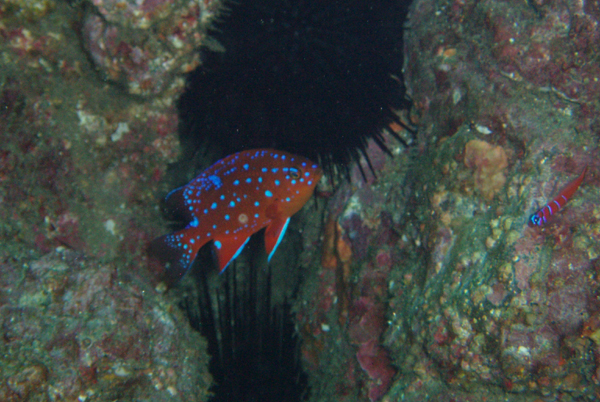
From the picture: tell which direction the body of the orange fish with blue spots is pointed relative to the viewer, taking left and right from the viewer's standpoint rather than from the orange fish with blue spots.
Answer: facing to the right of the viewer

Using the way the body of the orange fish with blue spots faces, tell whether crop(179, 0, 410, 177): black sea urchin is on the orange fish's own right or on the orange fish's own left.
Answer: on the orange fish's own left
